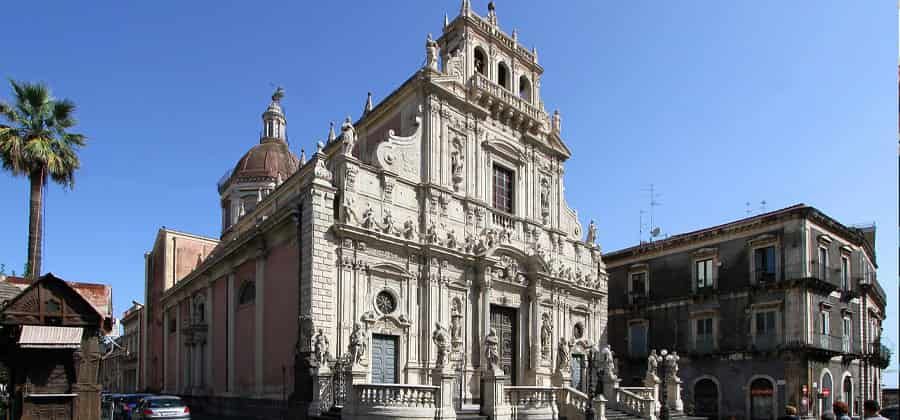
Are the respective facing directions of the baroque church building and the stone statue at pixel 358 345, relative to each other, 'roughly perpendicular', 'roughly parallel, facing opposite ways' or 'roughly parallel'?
roughly parallel

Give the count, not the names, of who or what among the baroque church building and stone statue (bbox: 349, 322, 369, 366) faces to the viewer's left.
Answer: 0

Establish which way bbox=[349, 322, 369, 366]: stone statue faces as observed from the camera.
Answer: facing the viewer and to the right of the viewer

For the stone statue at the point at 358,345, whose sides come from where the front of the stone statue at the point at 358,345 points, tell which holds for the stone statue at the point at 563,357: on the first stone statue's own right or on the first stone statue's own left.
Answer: on the first stone statue's own left

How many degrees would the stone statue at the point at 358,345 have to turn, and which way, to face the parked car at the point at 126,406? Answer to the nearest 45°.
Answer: approximately 180°

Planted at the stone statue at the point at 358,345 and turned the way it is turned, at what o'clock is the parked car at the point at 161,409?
The parked car is roughly at 5 o'clock from the stone statue.
